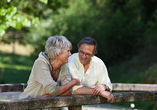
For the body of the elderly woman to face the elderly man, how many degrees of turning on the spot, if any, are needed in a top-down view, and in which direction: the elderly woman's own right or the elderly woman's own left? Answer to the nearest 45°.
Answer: approximately 90° to the elderly woman's own left

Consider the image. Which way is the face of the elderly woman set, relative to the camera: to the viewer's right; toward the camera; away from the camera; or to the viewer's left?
to the viewer's right

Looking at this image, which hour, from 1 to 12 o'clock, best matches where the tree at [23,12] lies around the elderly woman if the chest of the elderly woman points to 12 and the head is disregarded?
The tree is roughly at 7 o'clock from the elderly woman.

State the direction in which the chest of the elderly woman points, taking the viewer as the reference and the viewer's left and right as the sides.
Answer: facing the viewer and to the right of the viewer
